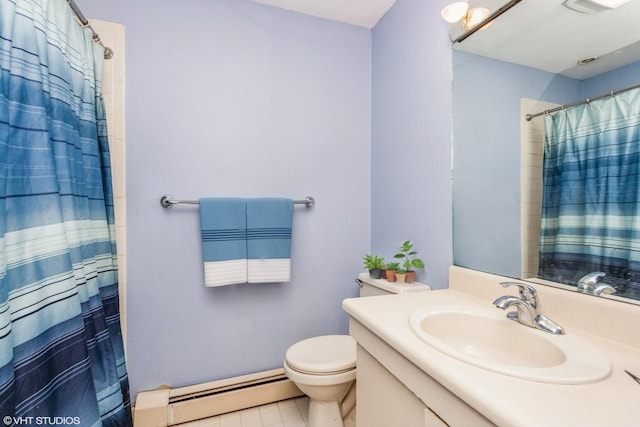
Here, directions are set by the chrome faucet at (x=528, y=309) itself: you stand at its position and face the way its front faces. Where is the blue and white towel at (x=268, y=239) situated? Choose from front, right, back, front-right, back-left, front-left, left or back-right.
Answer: front-right

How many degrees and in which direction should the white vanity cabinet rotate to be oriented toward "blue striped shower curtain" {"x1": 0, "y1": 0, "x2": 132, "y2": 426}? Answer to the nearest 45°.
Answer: approximately 45° to its right

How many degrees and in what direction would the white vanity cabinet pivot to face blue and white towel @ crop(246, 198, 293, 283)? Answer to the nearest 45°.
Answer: approximately 90° to its right

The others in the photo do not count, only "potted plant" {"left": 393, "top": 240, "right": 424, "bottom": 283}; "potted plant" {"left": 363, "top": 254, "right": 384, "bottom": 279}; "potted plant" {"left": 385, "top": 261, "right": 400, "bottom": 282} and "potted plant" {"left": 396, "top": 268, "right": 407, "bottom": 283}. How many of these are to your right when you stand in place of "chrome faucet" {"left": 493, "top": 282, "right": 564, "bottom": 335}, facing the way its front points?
4

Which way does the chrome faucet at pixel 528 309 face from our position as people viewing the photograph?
facing the viewer and to the left of the viewer

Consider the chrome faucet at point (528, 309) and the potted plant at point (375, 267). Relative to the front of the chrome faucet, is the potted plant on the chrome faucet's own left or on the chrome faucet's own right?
on the chrome faucet's own right

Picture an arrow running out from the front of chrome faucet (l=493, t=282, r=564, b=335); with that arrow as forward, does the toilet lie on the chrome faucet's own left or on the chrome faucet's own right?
on the chrome faucet's own right

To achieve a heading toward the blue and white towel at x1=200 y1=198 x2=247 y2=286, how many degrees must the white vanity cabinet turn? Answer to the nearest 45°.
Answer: approximately 90° to its right

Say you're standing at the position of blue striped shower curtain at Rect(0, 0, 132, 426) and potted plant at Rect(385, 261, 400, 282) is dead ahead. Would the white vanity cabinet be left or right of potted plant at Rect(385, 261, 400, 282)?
right
